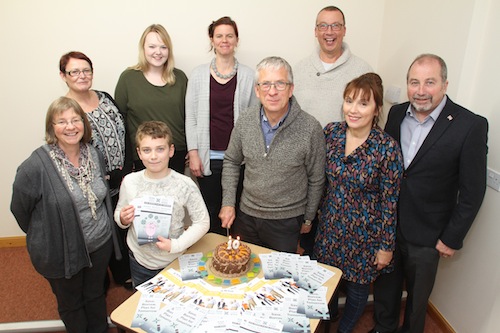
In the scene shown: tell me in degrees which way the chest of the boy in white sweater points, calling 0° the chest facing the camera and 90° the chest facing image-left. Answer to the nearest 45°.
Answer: approximately 0°

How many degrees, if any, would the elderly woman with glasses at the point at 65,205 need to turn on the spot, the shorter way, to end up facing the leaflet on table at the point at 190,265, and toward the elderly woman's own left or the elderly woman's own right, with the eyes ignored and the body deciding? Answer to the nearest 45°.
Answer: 0° — they already face it

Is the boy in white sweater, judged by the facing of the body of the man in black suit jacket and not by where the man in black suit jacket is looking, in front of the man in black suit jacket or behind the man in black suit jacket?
in front

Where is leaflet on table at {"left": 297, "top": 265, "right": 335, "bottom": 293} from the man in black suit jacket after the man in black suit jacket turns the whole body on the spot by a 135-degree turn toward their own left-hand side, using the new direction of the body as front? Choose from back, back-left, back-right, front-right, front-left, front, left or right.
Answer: back-right

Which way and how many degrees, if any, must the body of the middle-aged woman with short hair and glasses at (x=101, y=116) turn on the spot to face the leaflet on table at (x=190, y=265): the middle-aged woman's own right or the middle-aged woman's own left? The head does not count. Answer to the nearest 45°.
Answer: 0° — they already face it

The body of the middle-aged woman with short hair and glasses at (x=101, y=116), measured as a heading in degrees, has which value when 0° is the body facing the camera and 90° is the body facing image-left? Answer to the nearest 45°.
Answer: approximately 0°

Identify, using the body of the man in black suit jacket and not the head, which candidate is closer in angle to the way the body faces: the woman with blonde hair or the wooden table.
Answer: the wooden table

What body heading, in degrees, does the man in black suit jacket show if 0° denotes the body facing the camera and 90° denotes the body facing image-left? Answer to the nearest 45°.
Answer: approximately 45°

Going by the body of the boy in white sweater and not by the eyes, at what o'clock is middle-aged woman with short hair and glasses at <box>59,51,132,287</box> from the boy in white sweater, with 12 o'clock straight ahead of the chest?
The middle-aged woman with short hair and glasses is roughly at 5 o'clock from the boy in white sweater.

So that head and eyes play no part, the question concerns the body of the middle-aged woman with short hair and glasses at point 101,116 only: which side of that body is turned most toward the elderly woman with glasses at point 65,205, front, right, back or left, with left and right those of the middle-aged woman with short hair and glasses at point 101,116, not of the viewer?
front

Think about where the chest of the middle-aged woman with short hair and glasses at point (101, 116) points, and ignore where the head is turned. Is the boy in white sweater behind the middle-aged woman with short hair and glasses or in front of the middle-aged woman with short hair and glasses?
in front

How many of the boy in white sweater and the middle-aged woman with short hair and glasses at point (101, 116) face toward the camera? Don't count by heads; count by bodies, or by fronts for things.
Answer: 2
